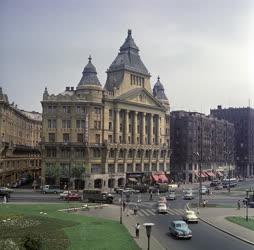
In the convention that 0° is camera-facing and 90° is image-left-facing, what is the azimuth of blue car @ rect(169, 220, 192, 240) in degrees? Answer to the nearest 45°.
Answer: approximately 315°

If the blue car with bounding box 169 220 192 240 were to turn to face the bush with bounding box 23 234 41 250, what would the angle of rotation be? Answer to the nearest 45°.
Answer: approximately 90° to its right
